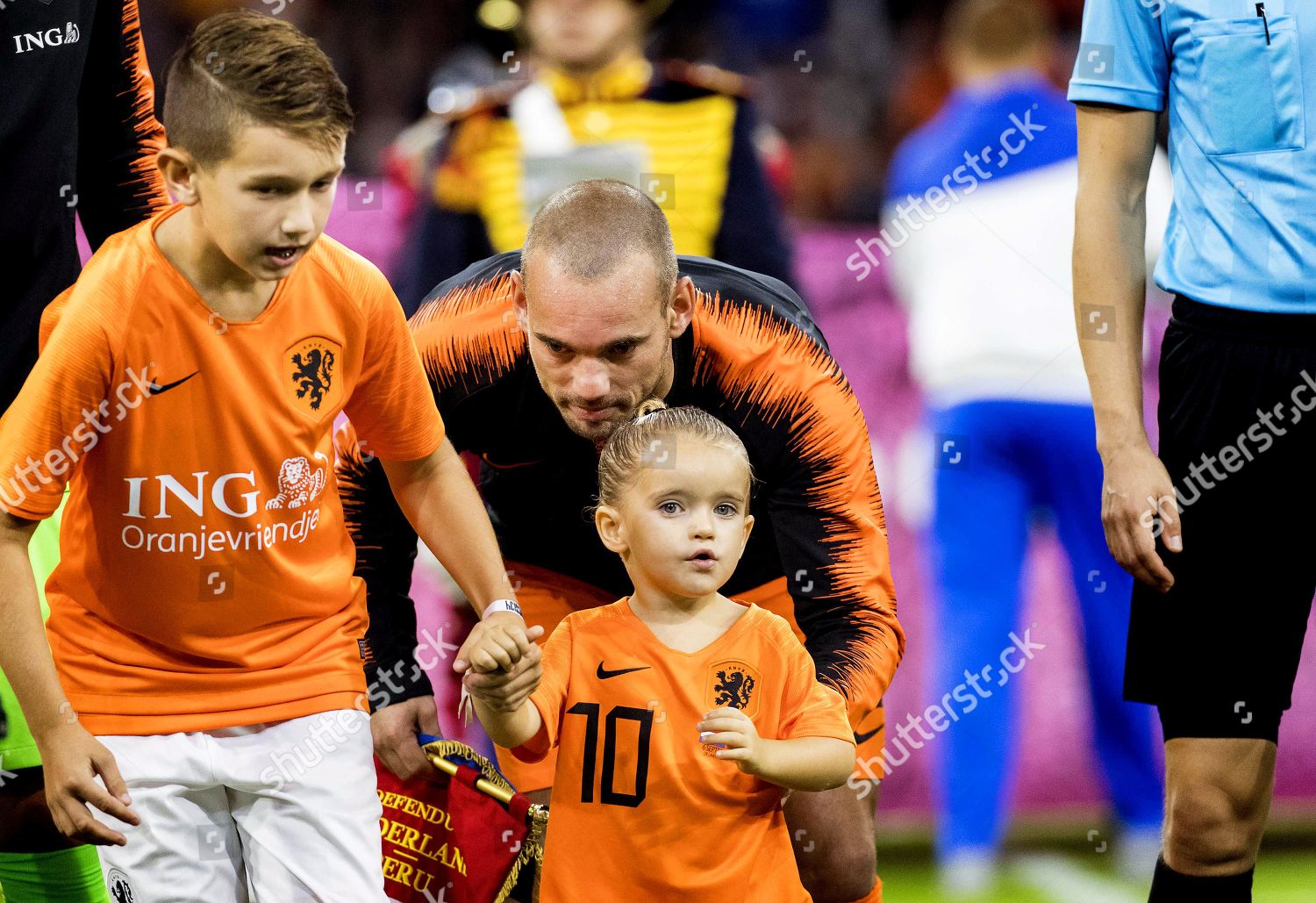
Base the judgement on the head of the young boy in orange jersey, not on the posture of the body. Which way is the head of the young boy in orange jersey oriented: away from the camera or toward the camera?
toward the camera

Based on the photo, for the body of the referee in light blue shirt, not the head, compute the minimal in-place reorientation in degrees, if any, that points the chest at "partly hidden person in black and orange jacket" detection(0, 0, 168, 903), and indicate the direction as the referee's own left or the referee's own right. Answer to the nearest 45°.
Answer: approximately 90° to the referee's own right

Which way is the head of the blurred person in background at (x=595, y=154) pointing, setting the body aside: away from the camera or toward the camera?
toward the camera

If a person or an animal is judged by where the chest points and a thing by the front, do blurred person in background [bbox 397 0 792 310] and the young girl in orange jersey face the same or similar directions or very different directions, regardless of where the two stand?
same or similar directions

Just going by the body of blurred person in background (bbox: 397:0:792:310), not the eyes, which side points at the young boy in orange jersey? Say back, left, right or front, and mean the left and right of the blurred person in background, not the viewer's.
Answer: front

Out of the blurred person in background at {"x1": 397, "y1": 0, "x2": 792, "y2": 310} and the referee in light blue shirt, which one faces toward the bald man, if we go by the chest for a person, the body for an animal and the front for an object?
the blurred person in background

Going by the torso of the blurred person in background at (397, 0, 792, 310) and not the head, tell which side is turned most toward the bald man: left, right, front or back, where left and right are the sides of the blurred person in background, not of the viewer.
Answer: front

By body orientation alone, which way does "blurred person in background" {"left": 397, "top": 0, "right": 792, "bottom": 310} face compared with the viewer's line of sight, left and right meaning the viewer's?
facing the viewer

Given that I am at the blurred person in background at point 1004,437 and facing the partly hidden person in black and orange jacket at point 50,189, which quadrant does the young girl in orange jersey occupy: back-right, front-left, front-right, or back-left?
front-left

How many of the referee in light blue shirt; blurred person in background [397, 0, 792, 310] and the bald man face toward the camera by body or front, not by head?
3

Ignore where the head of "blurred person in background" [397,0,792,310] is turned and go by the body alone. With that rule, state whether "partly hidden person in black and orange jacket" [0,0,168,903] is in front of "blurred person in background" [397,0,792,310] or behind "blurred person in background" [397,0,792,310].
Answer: in front

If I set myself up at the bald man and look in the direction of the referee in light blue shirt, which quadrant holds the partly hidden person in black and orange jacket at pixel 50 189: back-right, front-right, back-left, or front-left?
back-right

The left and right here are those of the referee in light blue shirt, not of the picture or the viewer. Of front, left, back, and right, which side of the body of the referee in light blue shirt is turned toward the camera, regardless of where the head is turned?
front
